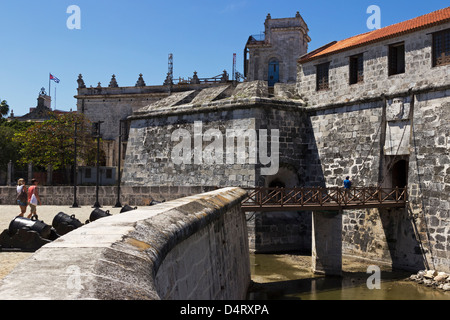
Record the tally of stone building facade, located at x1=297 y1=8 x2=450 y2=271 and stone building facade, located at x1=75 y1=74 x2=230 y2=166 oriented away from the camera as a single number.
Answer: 0

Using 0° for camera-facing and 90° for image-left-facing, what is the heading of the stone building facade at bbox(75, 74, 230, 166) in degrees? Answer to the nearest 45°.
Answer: approximately 0°

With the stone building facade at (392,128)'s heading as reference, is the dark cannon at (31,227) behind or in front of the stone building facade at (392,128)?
in front

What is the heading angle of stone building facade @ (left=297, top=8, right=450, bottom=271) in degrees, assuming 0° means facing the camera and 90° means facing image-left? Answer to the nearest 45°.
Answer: approximately 45°

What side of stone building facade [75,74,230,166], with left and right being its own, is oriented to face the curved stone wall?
front

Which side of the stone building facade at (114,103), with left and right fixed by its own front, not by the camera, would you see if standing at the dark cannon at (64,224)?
front

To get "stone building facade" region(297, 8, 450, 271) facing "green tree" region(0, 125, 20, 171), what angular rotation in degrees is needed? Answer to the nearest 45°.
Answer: approximately 45° to its right

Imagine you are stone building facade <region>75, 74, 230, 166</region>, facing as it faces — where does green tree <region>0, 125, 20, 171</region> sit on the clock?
The green tree is roughly at 3 o'clock from the stone building facade.
